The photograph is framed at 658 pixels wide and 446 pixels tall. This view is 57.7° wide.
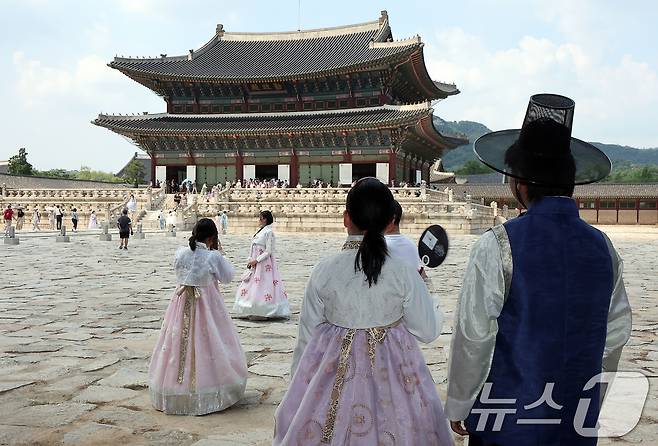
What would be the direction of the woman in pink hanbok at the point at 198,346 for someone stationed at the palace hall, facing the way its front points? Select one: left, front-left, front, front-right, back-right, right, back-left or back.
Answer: front

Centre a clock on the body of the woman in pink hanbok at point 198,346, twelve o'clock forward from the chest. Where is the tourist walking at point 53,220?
The tourist walking is roughly at 10 o'clock from the woman in pink hanbok.

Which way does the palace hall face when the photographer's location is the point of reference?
facing the viewer

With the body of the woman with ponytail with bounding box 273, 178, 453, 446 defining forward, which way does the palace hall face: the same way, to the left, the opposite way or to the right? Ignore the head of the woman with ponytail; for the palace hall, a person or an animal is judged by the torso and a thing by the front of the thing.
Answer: the opposite way

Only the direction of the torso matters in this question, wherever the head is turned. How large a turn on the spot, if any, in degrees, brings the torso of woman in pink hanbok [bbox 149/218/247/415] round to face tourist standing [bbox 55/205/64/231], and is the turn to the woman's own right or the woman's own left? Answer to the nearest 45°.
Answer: approximately 45° to the woman's own left

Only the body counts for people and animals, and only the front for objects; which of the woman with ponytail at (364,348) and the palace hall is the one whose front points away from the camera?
the woman with ponytail

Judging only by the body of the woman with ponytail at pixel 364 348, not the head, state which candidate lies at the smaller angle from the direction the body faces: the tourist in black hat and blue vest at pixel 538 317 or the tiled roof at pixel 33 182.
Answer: the tiled roof

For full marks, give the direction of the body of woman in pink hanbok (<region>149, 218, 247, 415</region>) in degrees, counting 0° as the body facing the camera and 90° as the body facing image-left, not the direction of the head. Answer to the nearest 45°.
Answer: approximately 225°

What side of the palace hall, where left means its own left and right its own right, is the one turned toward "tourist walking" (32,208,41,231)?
front

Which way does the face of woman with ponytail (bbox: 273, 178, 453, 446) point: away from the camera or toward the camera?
away from the camera

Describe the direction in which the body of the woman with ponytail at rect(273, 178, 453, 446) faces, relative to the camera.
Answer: away from the camera

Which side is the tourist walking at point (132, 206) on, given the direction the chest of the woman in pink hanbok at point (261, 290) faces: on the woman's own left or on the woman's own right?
on the woman's own right
